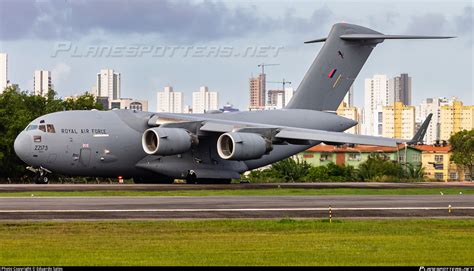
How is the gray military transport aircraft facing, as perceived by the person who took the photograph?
facing the viewer and to the left of the viewer
